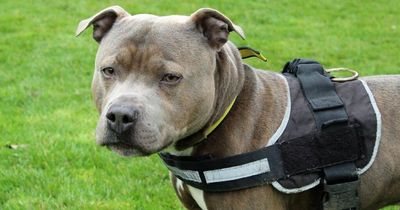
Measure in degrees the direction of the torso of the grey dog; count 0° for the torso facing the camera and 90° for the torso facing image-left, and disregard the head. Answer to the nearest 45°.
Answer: approximately 45°
